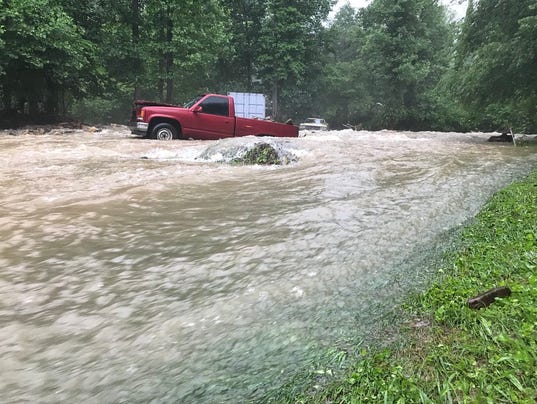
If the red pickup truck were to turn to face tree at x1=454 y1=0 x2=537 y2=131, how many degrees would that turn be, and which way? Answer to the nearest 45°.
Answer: approximately 180°

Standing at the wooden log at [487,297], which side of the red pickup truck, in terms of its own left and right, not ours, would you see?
left

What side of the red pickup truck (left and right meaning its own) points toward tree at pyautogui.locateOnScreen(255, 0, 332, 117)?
right

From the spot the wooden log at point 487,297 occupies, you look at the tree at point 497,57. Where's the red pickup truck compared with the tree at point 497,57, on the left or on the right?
left

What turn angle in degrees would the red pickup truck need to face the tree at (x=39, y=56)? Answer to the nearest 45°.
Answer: approximately 45° to its right

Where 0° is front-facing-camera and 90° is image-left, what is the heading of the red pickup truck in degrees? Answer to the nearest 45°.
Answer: approximately 90°

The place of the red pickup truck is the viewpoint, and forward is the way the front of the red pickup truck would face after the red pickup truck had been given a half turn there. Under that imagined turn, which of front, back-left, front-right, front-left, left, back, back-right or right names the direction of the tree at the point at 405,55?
front-left

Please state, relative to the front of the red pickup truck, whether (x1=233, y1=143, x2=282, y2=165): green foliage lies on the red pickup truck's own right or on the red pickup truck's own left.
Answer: on the red pickup truck's own left
